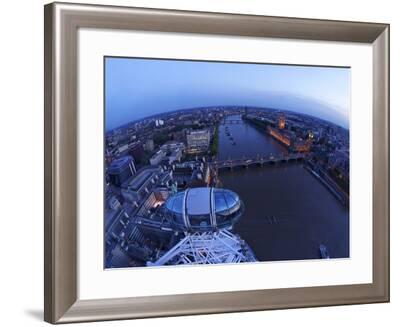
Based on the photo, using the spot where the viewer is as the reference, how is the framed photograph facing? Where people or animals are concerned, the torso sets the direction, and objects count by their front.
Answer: facing the viewer and to the right of the viewer
